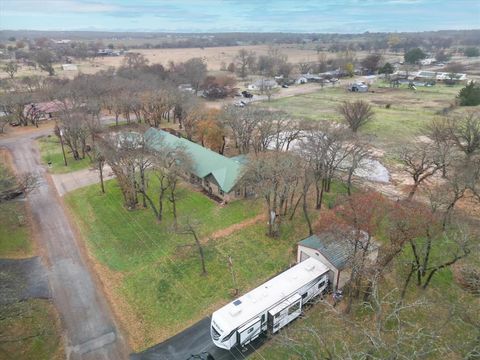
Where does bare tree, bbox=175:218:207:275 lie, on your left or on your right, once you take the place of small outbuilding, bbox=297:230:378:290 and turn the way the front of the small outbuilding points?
on your right

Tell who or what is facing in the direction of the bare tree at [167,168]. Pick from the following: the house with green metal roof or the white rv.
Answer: the house with green metal roof

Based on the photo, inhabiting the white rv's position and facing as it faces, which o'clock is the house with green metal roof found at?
The house with green metal roof is roughly at 4 o'clock from the white rv.

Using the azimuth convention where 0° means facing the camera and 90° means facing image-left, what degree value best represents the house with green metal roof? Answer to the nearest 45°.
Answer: approximately 45°

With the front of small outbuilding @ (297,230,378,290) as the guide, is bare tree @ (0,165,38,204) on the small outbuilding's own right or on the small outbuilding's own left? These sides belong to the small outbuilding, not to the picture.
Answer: on the small outbuilding's own right

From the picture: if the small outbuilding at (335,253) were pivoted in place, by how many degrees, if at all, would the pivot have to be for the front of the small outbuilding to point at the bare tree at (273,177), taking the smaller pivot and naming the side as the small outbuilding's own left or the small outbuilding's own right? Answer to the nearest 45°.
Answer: approximately 90° to the small outbuilding's own right

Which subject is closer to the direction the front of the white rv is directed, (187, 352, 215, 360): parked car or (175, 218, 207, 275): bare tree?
the parked car

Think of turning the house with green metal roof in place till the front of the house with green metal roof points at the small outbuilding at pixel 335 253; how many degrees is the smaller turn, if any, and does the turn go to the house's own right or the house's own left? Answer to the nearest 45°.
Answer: approximately 45° to the house's own left

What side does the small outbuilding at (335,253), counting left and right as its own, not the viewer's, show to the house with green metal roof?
right

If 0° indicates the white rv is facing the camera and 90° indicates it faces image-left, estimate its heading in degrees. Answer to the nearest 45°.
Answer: approximately 45°
